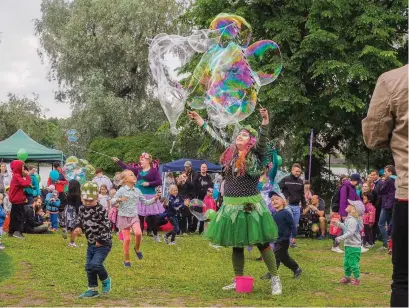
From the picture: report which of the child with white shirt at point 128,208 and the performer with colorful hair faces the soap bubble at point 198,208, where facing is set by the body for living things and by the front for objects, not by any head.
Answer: the child with white shirt

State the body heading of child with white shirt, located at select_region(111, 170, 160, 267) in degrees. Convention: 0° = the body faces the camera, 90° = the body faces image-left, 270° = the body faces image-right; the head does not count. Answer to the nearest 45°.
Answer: approximately 315°

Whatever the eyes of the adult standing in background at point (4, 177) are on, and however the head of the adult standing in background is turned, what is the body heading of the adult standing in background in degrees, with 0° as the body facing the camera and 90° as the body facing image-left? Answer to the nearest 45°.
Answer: approximately 0°

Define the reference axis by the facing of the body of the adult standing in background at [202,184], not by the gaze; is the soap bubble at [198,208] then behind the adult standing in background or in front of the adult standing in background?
in front

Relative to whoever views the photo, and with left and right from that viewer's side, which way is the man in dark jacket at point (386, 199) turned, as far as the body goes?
facing to the left of the viewer

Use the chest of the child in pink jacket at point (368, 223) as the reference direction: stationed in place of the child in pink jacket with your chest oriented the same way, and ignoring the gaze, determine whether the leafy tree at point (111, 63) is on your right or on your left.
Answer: on your right
